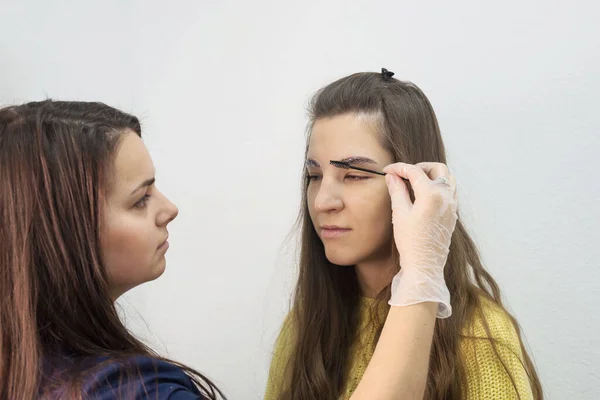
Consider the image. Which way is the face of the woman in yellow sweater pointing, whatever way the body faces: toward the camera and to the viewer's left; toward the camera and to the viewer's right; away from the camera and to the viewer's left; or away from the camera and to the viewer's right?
toward the camera and to the viewer's left

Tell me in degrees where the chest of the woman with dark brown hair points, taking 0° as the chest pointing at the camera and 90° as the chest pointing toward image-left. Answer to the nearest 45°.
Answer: approximately 270°

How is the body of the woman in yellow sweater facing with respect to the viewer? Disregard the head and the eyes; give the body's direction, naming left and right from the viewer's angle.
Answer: facing the viewer and to the left of the viewer

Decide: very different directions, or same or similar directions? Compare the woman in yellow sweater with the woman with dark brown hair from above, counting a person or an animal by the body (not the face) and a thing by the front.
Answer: very different directions

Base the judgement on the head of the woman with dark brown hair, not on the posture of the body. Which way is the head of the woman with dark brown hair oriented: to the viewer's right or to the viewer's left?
to the viewer's right

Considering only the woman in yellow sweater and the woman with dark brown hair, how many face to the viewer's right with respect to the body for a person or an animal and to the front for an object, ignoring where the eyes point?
1
